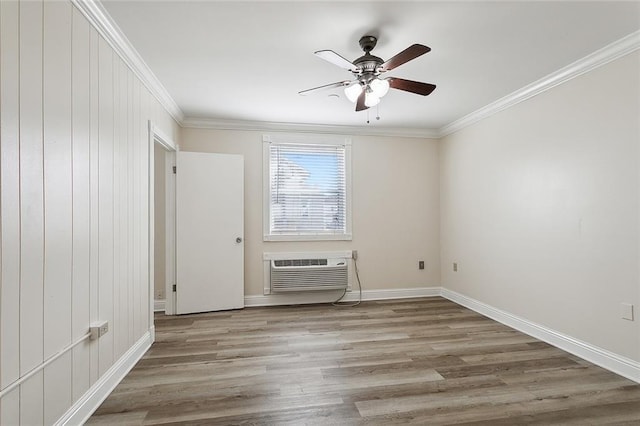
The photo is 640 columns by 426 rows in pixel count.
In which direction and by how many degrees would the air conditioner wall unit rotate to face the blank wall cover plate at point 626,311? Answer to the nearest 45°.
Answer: approximately 45° to its left

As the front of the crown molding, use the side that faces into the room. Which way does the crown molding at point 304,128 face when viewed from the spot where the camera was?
facing the viewer

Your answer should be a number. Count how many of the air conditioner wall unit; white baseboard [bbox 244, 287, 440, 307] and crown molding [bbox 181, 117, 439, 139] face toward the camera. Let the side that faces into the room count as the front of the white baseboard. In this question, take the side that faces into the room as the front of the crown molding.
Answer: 3

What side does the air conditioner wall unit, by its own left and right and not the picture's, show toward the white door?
right

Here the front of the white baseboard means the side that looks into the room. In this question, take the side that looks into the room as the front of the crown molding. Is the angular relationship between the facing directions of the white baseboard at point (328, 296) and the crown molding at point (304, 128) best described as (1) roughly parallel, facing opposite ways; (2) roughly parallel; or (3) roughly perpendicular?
roughly parallel

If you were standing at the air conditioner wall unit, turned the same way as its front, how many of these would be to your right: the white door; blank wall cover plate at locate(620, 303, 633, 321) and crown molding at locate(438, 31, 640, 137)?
1

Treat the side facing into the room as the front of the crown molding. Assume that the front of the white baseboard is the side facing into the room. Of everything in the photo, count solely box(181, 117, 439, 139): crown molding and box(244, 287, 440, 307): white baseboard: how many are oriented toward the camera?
2

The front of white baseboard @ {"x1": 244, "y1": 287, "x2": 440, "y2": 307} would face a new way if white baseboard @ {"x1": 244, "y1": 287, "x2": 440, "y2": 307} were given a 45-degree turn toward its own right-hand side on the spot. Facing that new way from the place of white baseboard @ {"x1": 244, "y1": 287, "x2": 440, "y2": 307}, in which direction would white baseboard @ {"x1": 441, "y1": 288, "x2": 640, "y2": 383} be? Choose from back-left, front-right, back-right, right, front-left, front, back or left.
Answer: left

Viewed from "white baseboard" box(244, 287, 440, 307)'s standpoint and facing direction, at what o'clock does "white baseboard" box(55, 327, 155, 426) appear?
"white baseboard" box(55, 327, 155, 426) is roughly at 1 o'clock from "white baseboard" box(244, 287, 440, 307).

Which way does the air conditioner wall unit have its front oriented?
toward the camera

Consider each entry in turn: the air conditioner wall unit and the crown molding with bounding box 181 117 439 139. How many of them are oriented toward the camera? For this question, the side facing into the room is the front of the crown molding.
2
